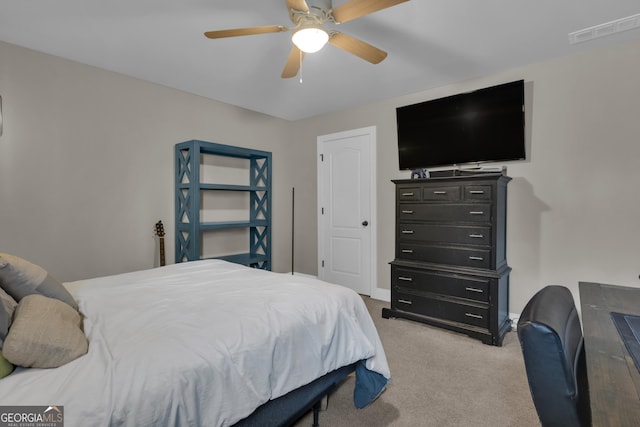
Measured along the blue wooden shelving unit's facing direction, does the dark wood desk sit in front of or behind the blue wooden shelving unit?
in front

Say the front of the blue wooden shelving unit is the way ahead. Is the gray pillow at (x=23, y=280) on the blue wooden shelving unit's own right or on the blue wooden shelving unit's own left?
on the blue wooden shelving unit's own right

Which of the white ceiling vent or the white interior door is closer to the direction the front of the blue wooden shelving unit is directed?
the white ceiling vent

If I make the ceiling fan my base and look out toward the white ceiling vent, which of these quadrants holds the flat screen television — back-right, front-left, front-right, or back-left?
front-left

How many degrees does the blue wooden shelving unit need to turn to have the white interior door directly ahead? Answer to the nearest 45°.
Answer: approximately 45° to its left

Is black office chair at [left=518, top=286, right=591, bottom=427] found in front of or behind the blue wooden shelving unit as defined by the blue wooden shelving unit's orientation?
in front

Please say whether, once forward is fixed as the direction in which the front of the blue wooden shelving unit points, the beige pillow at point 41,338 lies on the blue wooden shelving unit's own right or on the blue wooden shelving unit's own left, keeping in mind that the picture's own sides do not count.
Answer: on the blue wooden shelving unit's own right

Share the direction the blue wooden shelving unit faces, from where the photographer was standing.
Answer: facing the viewer and to the right of the viewer

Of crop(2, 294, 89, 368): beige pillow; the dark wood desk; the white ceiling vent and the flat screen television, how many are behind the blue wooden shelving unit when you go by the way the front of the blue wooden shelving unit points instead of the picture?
0

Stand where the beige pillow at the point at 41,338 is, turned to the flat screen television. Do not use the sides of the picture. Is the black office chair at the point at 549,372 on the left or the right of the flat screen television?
right

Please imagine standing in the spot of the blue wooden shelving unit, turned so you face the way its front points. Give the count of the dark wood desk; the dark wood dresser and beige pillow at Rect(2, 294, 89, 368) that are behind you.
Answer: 0

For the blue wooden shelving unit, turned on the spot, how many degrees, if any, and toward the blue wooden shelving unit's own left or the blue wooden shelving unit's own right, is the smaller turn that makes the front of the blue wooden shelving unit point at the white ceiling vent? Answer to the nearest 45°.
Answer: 0° — it already faces it

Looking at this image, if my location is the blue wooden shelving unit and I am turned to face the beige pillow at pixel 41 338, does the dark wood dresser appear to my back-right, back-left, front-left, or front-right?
front-left
